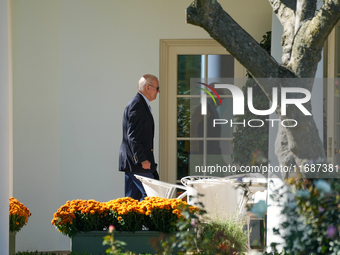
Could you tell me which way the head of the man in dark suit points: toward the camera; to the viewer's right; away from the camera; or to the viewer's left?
to the viewer's right

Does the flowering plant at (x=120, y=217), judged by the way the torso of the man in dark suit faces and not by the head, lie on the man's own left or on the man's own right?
on the man's own right

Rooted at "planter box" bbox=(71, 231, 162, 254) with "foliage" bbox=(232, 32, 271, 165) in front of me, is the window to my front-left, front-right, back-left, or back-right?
front-left

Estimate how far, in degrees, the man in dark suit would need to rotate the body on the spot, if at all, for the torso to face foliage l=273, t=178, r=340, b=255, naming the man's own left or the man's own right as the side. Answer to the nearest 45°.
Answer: approximately 90° to the man's own right

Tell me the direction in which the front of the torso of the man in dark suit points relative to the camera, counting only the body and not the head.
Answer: to the viewer's right

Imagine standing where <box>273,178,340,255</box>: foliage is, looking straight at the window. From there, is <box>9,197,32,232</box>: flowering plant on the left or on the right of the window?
left

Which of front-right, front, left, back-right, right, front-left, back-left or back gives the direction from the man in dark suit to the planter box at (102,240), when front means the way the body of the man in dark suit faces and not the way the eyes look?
right

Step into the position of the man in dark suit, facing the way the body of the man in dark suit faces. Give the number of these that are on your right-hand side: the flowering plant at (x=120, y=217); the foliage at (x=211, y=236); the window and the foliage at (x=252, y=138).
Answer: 2

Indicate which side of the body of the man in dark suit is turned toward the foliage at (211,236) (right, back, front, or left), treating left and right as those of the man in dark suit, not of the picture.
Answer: right

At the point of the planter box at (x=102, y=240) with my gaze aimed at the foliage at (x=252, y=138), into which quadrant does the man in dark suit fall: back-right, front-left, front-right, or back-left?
front-left

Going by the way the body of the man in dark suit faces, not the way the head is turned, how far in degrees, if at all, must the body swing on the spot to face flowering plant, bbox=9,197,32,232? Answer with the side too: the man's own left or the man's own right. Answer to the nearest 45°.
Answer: approximately 135° to the man's own right

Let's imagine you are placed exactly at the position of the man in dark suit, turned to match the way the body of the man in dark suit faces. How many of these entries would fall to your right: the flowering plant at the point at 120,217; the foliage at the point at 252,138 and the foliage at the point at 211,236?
2

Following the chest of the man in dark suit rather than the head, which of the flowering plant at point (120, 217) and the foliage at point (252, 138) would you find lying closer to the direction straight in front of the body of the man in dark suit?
the foliage

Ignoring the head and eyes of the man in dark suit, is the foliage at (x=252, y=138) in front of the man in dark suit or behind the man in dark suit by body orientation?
in front

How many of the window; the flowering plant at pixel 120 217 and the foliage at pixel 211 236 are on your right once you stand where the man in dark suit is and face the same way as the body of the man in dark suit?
2
